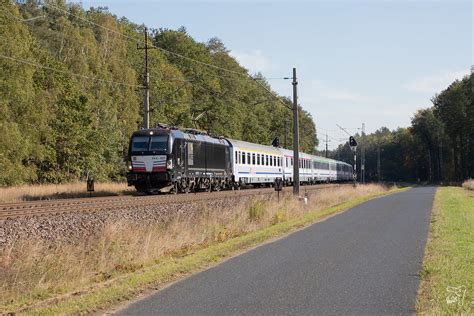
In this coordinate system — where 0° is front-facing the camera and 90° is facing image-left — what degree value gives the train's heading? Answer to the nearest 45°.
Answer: approximately 45°
